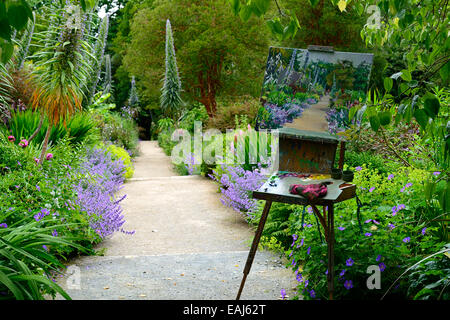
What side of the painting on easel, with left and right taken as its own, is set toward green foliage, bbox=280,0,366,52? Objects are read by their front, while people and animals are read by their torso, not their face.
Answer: back

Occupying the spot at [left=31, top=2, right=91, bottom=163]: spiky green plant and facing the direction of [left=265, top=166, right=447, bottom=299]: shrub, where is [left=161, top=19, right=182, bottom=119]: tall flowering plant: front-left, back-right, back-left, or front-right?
back-left

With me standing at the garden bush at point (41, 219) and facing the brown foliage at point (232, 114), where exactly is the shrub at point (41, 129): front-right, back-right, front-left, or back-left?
front-left

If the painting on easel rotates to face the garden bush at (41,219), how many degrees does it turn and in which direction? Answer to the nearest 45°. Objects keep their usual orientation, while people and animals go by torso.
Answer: approximately 90° to its right

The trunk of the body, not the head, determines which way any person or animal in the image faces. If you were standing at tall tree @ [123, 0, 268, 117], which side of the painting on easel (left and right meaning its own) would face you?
back

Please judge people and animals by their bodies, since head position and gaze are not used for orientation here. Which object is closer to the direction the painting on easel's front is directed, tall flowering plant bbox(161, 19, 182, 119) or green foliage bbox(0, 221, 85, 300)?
the green foliage

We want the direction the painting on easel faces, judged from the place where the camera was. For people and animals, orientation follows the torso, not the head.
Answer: facing the viewer

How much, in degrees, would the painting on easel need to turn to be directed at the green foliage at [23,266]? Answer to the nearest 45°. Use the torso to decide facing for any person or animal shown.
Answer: approximately 45° to its right

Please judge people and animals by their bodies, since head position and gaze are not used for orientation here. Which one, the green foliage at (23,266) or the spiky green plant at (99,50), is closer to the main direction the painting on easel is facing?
the green foliage
